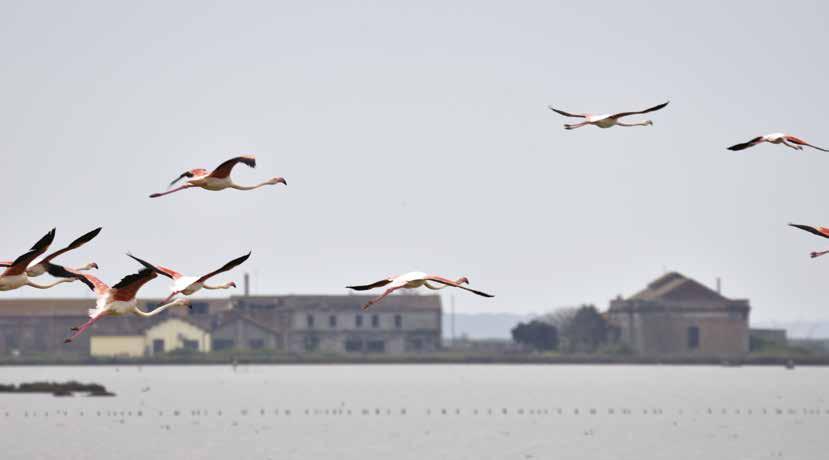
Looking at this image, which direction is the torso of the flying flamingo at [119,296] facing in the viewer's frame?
to the viewer's right

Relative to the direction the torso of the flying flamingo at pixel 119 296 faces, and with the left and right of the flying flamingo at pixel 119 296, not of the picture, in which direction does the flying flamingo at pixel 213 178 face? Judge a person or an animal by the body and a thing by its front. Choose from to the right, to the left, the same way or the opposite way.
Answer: the same way

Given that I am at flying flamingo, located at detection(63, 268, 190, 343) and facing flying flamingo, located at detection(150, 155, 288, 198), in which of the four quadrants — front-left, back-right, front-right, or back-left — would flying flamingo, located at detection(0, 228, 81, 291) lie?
back-left

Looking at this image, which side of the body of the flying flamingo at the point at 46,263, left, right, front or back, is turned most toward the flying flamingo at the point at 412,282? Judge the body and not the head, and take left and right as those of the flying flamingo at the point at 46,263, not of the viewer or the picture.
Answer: front

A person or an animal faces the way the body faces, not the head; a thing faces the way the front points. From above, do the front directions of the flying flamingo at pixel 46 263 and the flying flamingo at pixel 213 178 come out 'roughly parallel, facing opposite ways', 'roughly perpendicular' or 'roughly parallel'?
roughly parallel

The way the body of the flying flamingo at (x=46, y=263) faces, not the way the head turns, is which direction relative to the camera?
to the viewer's right

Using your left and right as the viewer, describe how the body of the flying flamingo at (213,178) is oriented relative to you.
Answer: facing to the right of the viewer

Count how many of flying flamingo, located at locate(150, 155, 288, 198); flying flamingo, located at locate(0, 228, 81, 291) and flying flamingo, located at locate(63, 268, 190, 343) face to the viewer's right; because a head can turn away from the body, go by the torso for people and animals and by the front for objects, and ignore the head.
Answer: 3

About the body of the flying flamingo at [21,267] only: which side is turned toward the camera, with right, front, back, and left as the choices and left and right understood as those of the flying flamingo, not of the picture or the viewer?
right

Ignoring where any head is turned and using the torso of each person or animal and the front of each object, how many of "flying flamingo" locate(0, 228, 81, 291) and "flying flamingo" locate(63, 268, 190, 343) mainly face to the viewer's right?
2

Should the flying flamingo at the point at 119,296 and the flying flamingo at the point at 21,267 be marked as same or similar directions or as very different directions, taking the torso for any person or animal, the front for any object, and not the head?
same or similar directions

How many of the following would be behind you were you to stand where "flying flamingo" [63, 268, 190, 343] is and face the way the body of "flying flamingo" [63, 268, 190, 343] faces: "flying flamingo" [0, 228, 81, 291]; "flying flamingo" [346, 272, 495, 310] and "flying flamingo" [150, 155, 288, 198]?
1

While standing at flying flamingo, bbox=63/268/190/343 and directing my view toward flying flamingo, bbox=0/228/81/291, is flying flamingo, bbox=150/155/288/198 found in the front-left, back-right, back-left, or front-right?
back-right

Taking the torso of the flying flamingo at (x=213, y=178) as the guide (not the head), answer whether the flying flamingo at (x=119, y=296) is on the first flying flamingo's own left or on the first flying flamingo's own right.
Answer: on the first flying flamingo's own right

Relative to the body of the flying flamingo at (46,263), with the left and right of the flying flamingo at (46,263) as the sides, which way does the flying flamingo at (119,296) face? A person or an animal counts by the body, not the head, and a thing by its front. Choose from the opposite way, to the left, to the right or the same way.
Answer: the same way

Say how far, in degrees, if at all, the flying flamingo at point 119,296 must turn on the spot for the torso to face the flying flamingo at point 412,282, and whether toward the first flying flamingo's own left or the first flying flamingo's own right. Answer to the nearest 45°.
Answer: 0° — it already faces it
